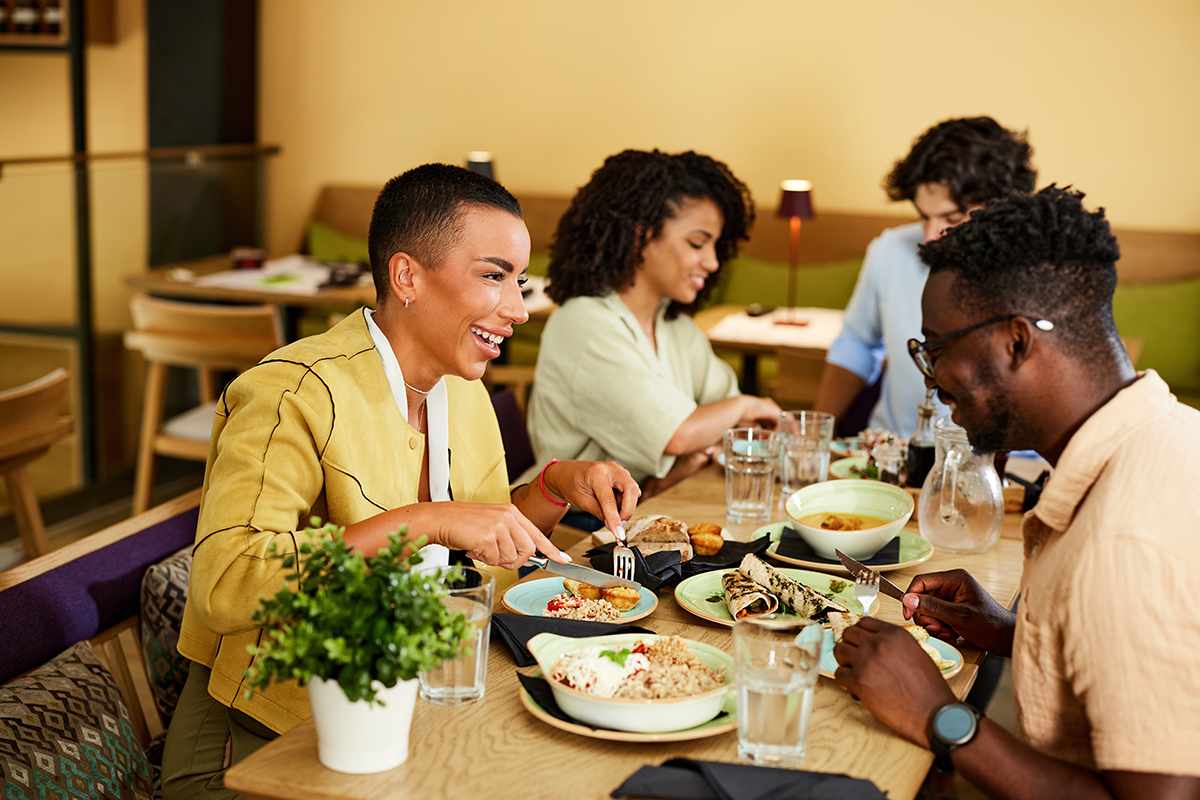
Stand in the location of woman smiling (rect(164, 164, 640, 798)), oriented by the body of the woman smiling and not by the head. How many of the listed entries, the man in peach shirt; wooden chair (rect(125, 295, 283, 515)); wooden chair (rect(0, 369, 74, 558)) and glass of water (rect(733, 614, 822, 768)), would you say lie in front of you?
2

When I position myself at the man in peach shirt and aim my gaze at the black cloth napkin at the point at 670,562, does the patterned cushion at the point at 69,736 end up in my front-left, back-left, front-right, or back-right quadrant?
front-left

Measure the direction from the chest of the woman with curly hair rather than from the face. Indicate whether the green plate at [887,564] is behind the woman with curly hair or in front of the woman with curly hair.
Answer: in front

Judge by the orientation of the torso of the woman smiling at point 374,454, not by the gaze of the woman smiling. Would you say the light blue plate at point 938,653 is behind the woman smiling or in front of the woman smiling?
in front

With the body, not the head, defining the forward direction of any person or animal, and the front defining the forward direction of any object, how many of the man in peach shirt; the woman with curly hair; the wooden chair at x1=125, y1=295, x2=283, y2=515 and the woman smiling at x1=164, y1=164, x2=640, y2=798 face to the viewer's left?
1

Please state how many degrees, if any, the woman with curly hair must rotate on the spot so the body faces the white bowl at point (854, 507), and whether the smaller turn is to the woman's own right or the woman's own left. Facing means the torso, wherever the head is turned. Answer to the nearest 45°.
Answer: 0° — they already face it

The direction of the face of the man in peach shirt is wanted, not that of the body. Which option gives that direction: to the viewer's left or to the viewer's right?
to the viewer's left

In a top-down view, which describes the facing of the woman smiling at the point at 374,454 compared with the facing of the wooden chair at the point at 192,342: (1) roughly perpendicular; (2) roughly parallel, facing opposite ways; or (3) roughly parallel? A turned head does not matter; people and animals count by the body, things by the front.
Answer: roughly perpendicular

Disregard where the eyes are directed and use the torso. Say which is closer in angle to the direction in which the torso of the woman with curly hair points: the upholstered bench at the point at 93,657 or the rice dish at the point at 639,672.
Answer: the rice dish

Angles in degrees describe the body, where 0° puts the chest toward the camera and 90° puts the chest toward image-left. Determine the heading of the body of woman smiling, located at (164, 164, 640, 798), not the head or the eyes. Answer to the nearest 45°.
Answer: approximately 315°

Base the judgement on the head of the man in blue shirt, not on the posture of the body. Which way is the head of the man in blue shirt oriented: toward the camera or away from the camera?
toward the camera

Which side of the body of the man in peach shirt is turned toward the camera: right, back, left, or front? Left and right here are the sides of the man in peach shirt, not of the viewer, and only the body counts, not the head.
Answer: left

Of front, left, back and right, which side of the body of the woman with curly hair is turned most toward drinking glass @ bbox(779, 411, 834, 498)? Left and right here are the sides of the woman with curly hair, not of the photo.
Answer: front

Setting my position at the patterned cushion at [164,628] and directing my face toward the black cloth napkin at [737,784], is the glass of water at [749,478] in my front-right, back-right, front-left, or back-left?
front-left

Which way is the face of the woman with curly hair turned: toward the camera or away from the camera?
toward the camera

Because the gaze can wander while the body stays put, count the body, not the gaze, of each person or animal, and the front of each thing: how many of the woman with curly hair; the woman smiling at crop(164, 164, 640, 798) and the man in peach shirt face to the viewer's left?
1

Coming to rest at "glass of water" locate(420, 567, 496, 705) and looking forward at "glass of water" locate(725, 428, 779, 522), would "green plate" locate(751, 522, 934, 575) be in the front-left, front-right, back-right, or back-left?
front-right

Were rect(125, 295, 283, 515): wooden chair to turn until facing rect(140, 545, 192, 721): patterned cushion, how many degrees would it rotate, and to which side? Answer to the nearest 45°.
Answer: approximately 135° to its right

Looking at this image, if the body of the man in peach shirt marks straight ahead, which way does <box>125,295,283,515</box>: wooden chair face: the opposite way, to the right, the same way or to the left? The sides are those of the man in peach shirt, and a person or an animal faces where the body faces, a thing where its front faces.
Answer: to the right
